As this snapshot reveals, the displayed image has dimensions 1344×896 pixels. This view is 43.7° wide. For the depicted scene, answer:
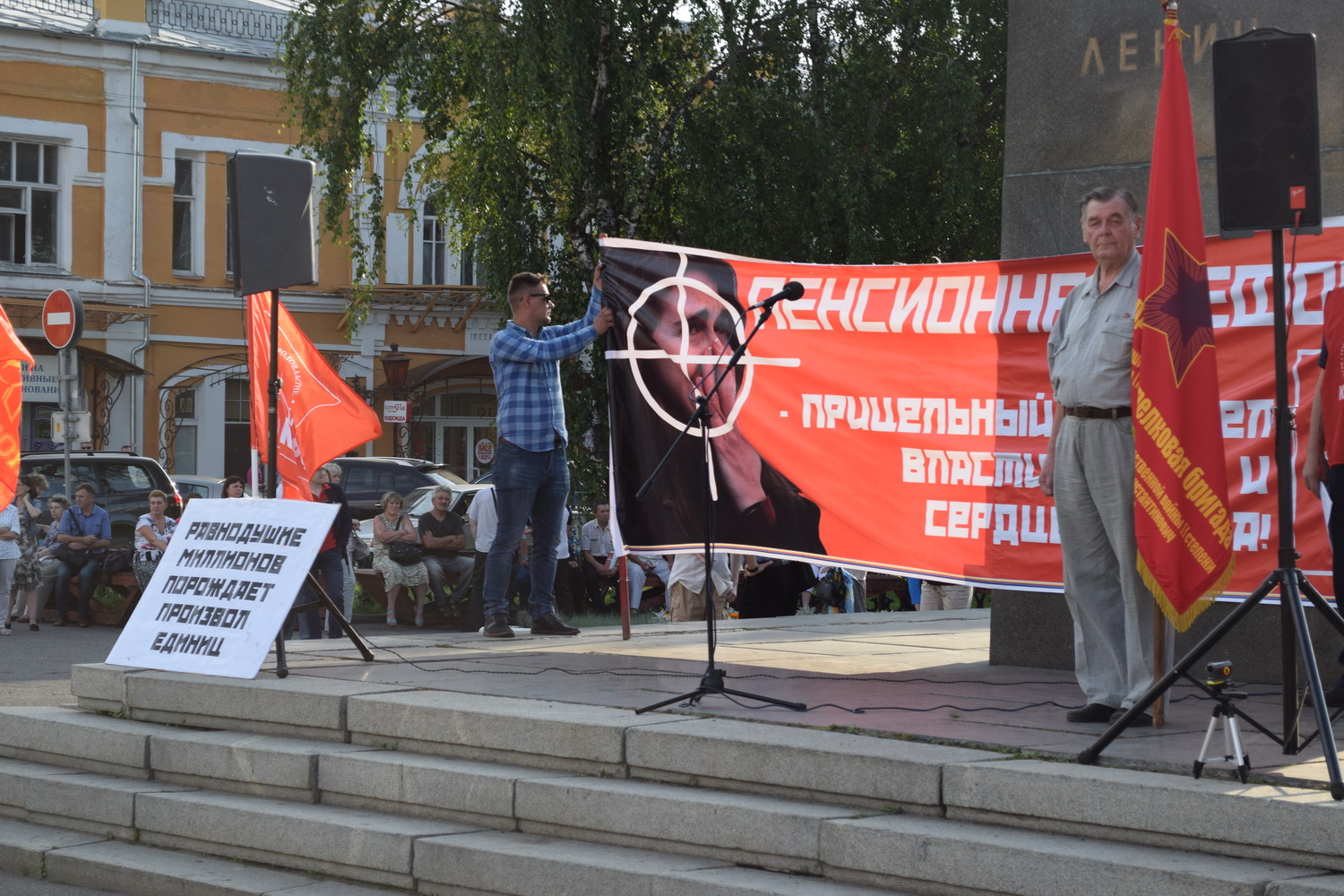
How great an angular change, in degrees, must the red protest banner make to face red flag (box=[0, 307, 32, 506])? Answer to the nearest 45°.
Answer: approximately 90° to its right

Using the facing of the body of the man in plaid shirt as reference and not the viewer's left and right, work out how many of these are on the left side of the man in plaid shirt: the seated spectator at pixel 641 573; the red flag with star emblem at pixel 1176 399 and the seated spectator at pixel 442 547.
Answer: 2

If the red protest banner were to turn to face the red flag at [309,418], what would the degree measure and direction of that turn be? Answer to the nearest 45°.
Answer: approximately 135° to its right

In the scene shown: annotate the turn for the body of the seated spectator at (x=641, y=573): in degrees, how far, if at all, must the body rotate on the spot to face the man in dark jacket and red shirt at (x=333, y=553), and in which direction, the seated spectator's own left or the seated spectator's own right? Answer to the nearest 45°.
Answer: approximately 45° to the seated spectator's own right

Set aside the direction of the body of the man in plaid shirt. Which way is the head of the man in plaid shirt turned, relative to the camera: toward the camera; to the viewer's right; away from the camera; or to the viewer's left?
to the viewer's right

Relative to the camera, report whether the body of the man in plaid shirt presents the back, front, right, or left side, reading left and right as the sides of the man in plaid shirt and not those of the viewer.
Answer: right

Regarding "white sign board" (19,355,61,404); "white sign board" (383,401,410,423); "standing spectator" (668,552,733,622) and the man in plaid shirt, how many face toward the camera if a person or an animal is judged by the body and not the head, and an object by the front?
3

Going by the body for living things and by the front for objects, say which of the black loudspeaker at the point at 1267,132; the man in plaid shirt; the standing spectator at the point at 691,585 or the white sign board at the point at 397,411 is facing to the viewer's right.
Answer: the man in plaid shirt

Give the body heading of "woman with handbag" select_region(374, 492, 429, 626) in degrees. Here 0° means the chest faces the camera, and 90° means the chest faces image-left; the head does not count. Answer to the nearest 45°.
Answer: approximately 0°

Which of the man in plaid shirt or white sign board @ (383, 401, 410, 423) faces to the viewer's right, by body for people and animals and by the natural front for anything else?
the man in plaid shirt
